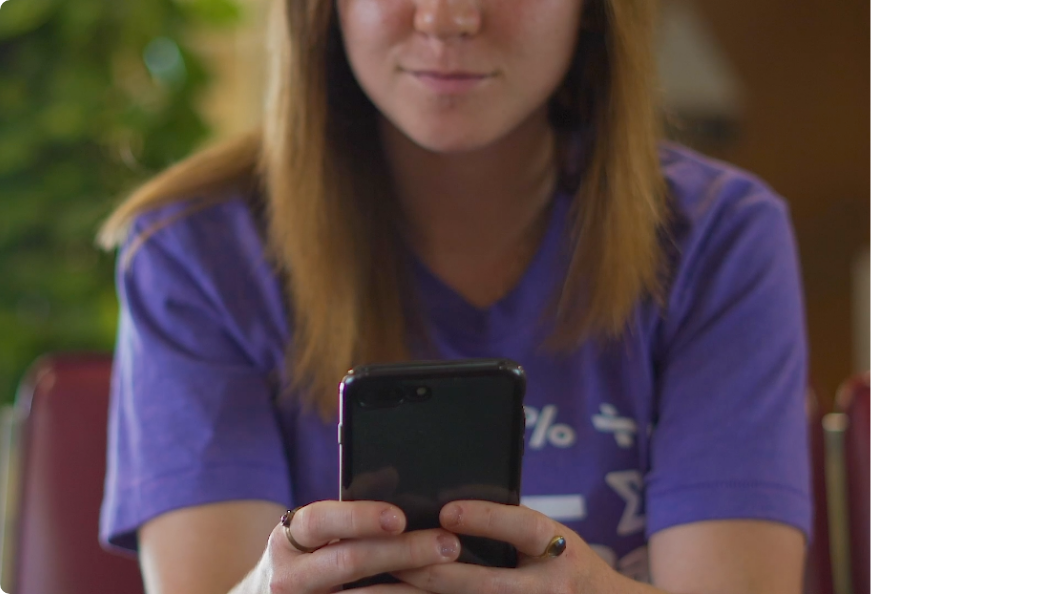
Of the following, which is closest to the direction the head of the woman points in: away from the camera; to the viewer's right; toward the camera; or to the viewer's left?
toward the camera

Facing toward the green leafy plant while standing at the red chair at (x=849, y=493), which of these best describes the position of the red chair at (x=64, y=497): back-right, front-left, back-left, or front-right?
front-left

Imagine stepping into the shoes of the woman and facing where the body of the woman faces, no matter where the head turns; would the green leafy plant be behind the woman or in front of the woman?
behind

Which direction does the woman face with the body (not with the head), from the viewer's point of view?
toward the camera
